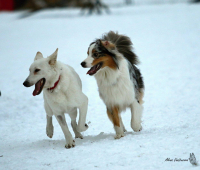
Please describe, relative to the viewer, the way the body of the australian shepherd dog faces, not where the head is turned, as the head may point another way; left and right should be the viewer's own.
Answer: facing the viewer and to the left of the viewer
